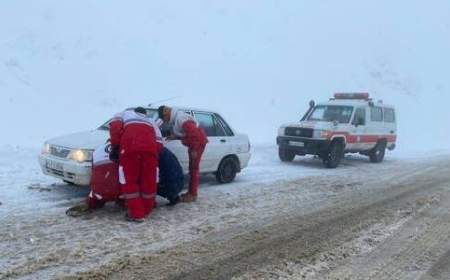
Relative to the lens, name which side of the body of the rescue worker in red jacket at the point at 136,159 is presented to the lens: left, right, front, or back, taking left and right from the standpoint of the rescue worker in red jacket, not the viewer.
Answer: back

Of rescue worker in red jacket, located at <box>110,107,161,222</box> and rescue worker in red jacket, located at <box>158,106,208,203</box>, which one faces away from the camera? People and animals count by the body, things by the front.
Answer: rescue worker in red jacket, located at <box>110,107,161,222</box>

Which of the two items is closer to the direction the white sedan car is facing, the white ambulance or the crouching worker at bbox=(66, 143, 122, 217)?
the crouching worker

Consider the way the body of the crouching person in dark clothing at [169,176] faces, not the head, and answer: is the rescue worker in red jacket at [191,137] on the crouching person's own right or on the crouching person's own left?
on the crouching person's own right

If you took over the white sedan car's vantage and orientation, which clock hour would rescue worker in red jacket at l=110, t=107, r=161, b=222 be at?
The rescue worker in red jacket is roughly at 11 o'clock from the white sedan car.

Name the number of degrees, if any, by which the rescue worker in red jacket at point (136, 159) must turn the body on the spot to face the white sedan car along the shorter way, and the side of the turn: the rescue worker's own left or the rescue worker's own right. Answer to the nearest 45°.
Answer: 0° — they already face it

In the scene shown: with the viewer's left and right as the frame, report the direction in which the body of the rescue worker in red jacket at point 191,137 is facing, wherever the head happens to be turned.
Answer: facing to the left of the viewer

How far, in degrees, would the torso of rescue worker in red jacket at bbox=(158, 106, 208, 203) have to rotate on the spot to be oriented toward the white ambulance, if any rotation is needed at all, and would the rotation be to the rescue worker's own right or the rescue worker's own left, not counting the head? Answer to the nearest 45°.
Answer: approximately 135° to the rescue worker's own right

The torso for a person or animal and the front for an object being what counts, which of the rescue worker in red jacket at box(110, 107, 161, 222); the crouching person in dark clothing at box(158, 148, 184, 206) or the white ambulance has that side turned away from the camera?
the rescue worker in red jacket

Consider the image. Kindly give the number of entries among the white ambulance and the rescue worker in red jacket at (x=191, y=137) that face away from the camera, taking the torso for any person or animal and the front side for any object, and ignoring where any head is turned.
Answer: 0

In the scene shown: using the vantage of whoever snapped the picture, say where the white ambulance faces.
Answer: facing the viewer and to the left of the viewer

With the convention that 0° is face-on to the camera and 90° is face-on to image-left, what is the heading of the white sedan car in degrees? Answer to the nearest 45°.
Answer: approximately 45°

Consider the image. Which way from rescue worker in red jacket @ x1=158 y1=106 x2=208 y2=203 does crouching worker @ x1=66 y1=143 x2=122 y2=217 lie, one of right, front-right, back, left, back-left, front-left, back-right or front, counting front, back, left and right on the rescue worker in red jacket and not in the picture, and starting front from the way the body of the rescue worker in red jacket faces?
front-left
